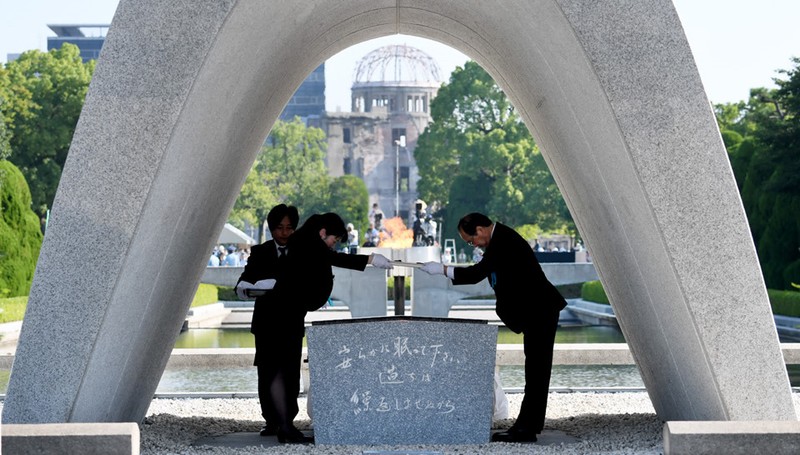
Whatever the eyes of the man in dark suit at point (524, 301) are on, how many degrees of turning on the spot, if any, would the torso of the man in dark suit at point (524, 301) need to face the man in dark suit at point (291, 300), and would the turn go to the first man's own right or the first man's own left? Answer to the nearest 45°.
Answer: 0° — they already face them

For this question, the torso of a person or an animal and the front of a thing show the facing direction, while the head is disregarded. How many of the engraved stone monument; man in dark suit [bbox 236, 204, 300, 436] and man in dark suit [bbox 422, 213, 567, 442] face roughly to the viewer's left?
1

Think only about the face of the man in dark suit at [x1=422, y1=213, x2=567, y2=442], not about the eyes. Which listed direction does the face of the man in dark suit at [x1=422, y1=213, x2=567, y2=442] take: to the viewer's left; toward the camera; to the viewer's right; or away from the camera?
to the viewer's left

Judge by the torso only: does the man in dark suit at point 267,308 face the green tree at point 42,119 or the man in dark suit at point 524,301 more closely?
the man in dark suit

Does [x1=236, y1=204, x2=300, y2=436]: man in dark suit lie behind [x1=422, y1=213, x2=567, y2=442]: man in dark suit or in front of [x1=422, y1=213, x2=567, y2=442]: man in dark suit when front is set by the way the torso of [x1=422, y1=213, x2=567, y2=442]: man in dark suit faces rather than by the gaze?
in front

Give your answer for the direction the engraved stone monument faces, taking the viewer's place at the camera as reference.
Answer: facing the viewer

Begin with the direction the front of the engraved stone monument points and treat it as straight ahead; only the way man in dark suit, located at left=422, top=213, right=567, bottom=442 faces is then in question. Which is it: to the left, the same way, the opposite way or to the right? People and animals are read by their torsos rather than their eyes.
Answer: to the right

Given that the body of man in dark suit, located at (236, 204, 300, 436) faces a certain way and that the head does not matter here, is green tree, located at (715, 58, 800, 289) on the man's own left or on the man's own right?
on the man's own left

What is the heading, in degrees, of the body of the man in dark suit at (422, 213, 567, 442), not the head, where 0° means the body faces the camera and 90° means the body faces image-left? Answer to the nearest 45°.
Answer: approximately 90°

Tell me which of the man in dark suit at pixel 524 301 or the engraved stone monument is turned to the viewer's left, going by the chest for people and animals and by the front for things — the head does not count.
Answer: the man in dark suit

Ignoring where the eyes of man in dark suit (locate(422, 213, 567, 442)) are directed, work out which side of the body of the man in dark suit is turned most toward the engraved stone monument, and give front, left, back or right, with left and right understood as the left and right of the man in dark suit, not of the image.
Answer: front
